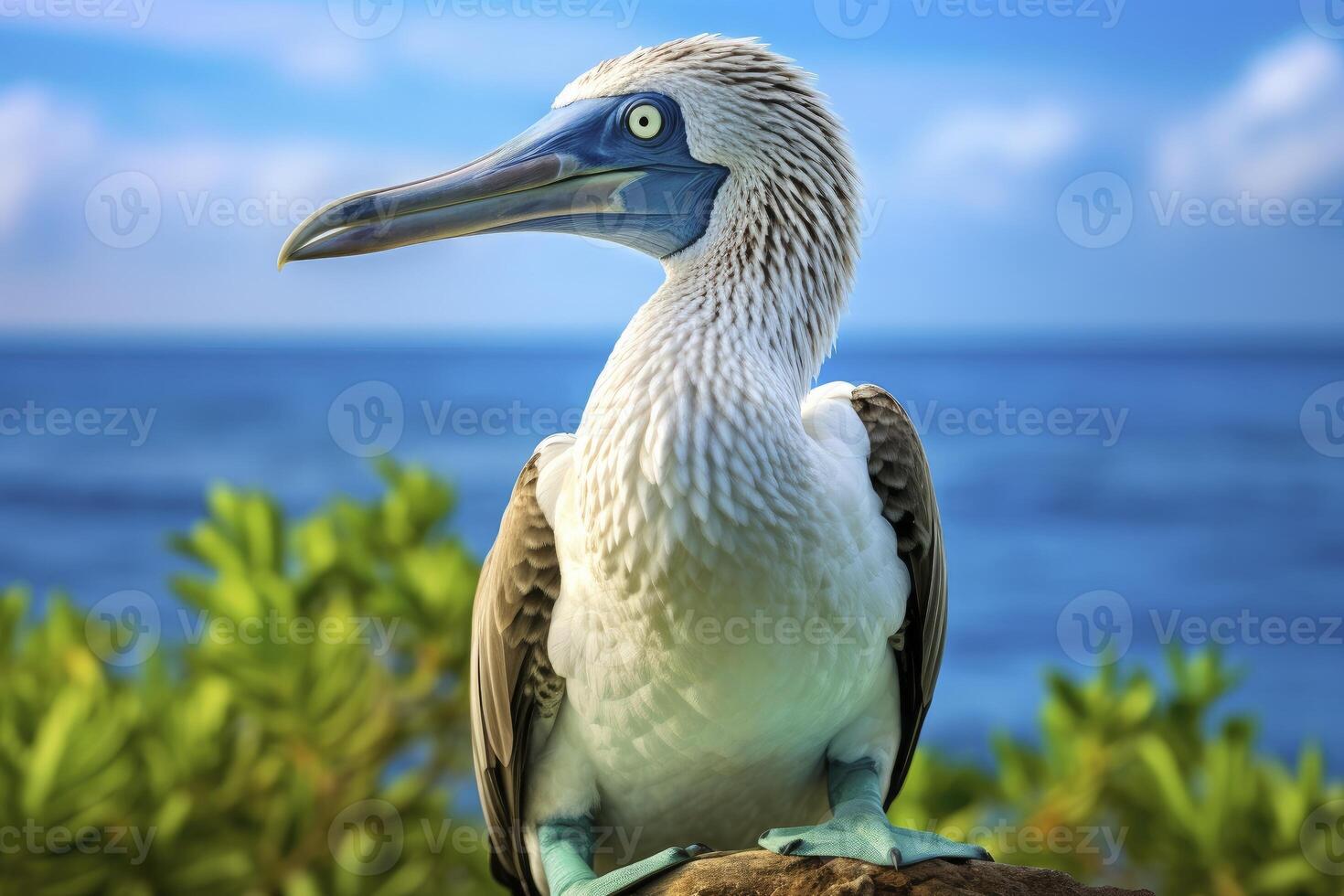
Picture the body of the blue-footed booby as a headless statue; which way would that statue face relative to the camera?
toward the camera

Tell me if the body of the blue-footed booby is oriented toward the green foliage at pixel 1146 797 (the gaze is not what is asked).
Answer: no
